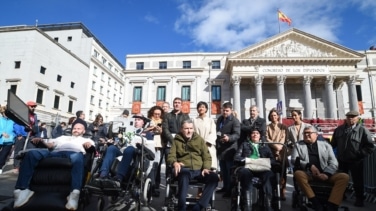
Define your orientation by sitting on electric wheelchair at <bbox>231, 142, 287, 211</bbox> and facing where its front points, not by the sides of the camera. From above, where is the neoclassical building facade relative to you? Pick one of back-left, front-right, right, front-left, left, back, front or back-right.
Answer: back

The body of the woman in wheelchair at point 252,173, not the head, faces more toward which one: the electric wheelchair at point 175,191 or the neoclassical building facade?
the electric wheelchair

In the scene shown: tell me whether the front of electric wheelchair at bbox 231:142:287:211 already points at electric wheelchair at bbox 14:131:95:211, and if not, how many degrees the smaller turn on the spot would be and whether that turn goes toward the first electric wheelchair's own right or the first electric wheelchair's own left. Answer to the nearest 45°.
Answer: approximately 45° to the first electric wheelchair's own right

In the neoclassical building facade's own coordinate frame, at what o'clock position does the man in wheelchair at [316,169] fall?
The man in wheelchair is roughly at 12 o'clock from the neoclassical building facade.

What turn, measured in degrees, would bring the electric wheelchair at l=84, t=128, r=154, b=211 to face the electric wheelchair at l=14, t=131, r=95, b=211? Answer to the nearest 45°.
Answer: approximately 45° to its right

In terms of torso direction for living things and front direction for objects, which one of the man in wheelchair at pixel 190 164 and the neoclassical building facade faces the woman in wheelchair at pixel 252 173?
the neoclassical building facade

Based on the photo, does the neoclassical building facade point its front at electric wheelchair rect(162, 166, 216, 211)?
yes

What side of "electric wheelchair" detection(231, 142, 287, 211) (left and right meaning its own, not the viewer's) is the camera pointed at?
front

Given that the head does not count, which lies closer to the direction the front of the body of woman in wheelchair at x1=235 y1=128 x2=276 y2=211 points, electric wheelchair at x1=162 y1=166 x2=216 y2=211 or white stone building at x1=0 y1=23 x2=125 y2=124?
the electric wheelchair

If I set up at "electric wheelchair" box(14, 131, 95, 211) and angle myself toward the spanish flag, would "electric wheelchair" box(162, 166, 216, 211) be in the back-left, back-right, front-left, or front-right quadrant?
front-right

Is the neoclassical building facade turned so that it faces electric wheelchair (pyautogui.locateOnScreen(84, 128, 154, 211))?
yes

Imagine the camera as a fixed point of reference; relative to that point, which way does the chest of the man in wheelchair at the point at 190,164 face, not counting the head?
toward the camera

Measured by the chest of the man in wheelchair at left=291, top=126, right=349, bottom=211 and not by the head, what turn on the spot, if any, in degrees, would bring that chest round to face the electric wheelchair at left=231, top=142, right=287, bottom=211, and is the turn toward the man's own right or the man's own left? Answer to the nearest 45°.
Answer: approximately 45° to the man's own right

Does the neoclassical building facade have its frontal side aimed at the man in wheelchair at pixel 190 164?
yes

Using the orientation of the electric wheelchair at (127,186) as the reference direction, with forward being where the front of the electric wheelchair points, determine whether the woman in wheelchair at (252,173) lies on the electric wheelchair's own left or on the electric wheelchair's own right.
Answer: on the electric wheelchair's own left
